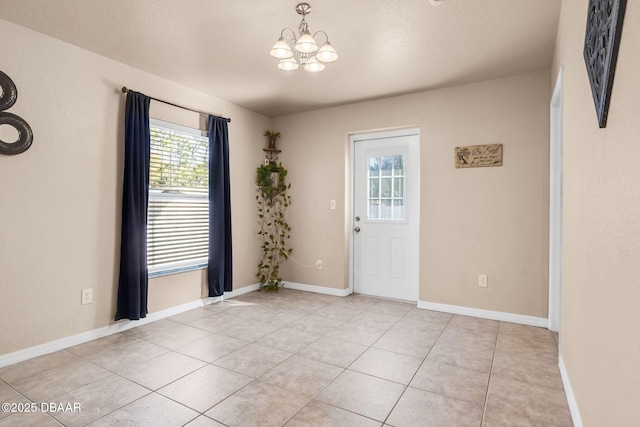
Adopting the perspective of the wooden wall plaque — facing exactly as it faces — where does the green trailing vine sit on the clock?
The green trailing vine is roughly at 3 o'clock from the wooden wall plaque.

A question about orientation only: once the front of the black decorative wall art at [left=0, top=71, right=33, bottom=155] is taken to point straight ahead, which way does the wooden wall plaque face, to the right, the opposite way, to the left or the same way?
to the right

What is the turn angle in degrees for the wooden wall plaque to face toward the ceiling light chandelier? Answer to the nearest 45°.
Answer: approximately 45° to its right

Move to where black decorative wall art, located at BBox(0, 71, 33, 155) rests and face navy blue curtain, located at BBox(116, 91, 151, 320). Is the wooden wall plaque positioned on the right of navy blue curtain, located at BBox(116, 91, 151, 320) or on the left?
right

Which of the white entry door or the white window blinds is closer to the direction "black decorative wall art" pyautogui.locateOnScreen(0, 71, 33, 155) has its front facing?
the white entry door

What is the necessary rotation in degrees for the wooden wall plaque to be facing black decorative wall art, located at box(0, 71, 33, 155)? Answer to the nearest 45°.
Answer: approximately 45° to its right

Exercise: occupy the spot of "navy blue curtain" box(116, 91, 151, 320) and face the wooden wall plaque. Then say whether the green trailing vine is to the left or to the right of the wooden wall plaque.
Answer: left

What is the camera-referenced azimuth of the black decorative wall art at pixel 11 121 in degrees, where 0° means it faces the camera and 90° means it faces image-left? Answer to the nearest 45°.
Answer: approximately 0°

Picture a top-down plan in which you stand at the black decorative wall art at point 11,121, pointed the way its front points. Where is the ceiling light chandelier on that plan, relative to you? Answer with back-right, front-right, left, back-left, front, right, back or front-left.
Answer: front-left

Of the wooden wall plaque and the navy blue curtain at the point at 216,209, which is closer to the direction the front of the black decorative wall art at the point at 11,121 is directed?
the wooden wall plaque

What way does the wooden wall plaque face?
toward the camera

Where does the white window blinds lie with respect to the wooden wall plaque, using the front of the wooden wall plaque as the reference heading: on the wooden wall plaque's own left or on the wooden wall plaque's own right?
on the wooden wall plaque's own right

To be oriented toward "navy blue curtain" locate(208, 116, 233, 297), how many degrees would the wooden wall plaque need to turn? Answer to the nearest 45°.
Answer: approximately 90° to its right

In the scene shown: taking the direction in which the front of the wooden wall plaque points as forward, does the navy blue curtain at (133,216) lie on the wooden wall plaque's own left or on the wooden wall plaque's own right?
on the wooden wall plaque's own right
